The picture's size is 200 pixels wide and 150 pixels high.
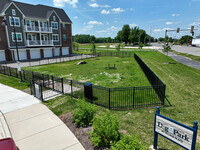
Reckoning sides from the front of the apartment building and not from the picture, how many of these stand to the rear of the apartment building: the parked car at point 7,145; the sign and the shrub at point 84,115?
0

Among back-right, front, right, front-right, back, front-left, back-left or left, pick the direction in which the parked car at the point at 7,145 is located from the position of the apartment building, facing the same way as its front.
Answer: front-right

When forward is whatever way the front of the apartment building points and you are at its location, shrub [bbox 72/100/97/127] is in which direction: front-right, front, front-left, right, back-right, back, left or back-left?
front-right

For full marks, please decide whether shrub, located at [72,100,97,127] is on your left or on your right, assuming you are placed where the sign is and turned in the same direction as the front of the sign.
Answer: on your right

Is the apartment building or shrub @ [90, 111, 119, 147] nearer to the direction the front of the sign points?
the shrub

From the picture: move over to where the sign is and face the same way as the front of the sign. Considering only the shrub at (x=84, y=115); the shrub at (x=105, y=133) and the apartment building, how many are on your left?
0

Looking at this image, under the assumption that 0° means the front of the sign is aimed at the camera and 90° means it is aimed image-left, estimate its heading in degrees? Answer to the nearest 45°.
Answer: approximately 45°

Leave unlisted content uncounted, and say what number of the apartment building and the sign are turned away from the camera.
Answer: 0

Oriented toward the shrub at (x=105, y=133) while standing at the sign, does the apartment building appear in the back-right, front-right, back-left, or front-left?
front-right

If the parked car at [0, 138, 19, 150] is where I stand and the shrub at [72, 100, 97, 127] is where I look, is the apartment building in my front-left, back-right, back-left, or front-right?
front-left
